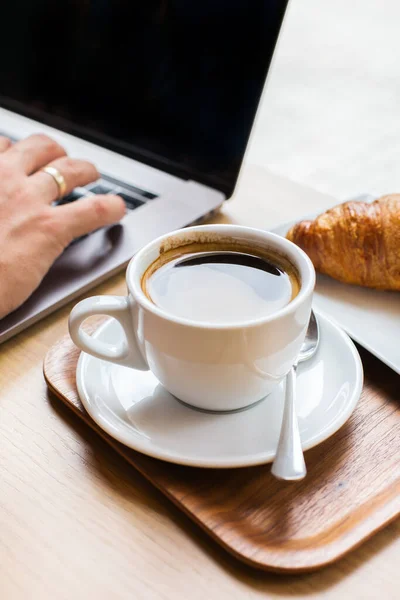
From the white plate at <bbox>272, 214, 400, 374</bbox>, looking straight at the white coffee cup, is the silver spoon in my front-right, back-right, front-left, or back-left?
front-left

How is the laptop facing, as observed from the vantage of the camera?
facing the viewer and to the left of the viewer
